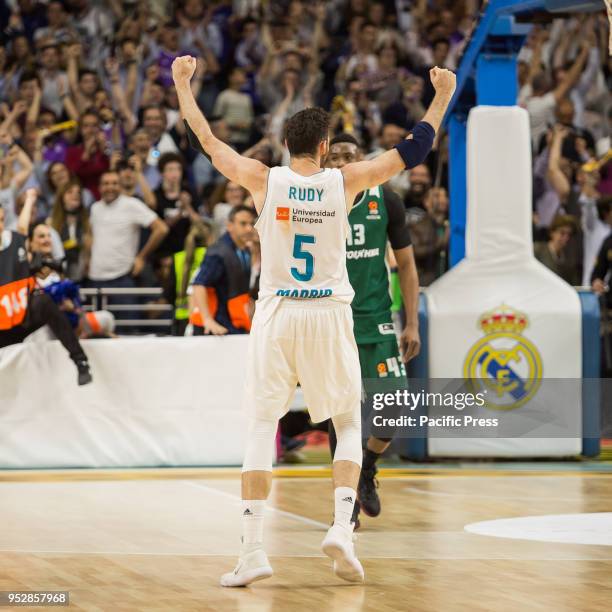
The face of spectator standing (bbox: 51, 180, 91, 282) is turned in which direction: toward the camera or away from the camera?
toward the camera

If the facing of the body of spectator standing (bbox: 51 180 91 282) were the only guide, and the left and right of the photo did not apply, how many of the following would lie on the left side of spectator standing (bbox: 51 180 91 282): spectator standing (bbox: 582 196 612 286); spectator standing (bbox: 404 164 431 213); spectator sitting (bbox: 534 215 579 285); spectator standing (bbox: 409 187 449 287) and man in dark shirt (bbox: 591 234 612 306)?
5

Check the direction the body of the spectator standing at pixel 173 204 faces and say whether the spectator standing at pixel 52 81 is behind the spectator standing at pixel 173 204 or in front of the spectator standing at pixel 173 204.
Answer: behind

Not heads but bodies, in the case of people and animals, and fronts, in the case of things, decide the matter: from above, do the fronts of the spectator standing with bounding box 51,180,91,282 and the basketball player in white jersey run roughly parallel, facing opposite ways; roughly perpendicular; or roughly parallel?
roughly parallel, facing opposite ways

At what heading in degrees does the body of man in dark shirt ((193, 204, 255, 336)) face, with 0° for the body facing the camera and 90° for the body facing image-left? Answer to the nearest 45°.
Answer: approximately 315°

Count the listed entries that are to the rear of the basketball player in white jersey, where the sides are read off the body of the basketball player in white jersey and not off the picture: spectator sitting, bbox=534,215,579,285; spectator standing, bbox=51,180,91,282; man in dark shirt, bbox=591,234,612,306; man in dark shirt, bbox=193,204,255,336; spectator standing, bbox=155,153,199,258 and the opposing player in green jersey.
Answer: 0

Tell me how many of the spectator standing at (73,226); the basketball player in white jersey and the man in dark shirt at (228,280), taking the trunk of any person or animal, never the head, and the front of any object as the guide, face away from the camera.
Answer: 1

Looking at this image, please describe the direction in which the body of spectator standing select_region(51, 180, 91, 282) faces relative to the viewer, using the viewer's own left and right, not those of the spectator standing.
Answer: facing the viewer

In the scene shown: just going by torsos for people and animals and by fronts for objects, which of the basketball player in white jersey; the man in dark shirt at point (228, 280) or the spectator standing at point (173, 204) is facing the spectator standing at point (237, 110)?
the basketball player in white jersey

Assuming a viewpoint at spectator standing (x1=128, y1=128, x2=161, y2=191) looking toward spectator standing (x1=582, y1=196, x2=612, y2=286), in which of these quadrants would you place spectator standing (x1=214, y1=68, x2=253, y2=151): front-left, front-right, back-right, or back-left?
front-left

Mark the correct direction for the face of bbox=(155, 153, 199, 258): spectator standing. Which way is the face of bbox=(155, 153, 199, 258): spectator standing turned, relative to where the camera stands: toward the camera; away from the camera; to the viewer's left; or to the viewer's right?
toward the camera

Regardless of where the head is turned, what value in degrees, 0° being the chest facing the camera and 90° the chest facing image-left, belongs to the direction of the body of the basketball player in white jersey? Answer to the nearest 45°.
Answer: approximately 180°

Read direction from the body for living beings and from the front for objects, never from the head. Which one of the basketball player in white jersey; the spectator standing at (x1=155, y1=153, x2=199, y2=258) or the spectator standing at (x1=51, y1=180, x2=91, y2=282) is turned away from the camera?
the basketball player in white jersey

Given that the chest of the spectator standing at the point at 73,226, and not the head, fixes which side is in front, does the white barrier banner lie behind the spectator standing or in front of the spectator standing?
in front

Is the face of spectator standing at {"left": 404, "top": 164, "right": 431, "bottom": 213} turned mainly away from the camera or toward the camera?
toward the camera

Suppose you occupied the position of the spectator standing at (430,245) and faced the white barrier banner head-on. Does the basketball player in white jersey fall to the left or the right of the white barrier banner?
left

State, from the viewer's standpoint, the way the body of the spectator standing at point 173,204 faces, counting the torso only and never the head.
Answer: toward the camera
